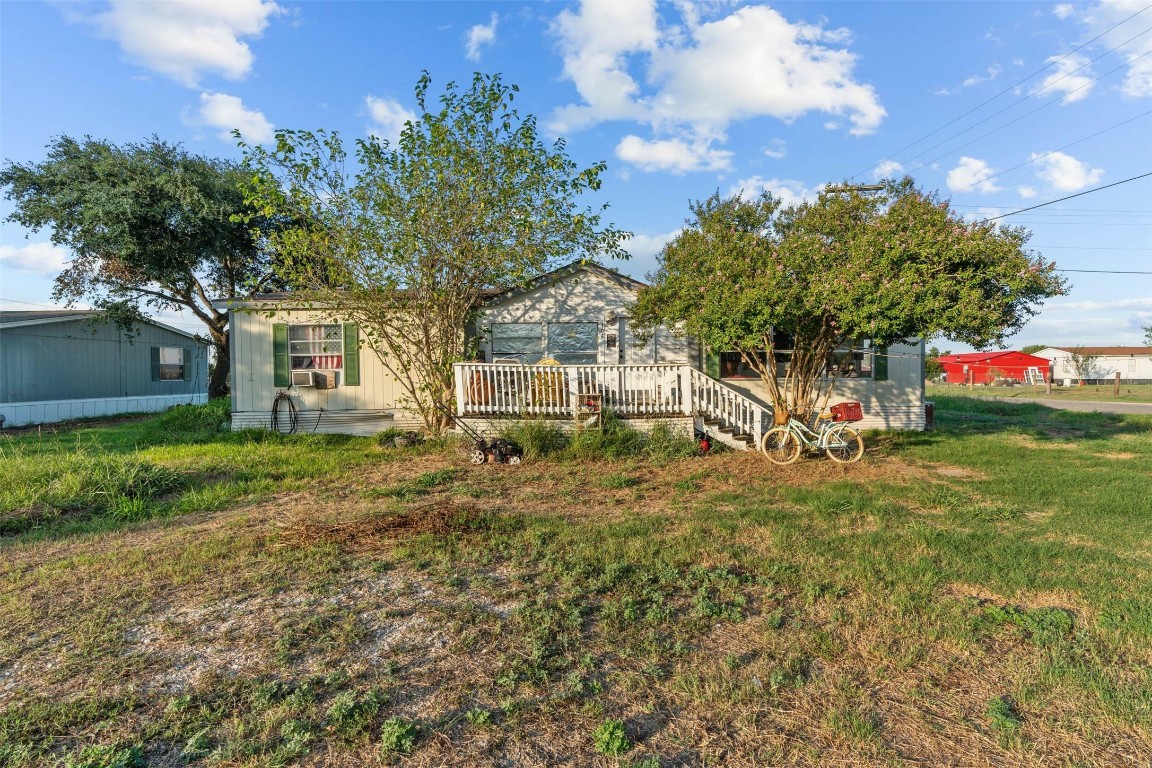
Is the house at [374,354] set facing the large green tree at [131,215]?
no

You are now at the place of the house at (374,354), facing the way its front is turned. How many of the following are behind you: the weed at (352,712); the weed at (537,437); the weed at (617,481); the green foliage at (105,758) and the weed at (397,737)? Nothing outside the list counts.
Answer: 0

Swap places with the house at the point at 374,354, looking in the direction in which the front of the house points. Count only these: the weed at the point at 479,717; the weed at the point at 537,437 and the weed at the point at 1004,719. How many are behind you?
0

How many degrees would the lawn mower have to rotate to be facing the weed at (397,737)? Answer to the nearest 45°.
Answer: approximately 90° to its right

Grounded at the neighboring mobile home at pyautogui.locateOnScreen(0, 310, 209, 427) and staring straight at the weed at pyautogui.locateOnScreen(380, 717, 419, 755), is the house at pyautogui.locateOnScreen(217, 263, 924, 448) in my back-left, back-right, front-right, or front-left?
front-left

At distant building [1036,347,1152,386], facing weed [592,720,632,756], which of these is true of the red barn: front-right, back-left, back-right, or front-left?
front-right

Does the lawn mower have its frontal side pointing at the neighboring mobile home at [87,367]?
no

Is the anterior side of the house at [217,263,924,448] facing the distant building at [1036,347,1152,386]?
no

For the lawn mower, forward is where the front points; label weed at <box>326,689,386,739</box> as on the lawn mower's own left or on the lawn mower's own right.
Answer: on the lawn mower's own right

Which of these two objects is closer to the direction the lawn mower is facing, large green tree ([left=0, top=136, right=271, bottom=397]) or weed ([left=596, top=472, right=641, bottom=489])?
the weed

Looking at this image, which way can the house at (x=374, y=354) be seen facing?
toward the camera

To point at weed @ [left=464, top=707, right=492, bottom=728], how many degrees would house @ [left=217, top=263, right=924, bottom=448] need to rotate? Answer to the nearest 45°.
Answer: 0° — it already faces it

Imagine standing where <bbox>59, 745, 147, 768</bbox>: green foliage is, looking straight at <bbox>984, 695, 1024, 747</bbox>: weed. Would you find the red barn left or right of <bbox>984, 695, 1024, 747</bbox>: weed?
left
